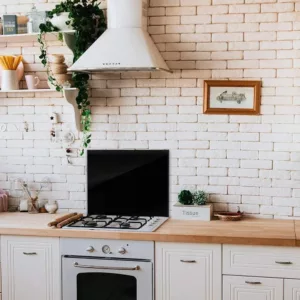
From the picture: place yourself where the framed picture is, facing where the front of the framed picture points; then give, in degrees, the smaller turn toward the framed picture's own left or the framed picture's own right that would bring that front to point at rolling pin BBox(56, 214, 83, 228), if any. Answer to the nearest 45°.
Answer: approximately 90° to the framed picture's own right

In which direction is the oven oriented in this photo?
toward the camera

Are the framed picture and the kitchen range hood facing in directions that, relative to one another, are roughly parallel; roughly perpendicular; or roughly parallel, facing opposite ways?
roughly parallel

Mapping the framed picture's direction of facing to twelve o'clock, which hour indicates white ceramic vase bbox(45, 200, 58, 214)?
The white ceramic vase is roughly at 3 o'clock from the framed picture.

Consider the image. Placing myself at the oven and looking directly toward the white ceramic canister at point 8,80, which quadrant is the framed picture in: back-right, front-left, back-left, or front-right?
back-right

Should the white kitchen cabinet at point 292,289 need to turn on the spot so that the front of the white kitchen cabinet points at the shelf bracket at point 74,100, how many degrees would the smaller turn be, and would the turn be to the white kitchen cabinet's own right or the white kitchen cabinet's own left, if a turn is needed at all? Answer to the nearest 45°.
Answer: approximately 90° to the white kitchen cabinet's own right

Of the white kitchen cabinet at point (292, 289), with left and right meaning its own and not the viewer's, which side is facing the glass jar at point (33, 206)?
right

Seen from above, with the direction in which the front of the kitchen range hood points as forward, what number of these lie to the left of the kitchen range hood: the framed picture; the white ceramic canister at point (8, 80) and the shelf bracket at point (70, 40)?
1

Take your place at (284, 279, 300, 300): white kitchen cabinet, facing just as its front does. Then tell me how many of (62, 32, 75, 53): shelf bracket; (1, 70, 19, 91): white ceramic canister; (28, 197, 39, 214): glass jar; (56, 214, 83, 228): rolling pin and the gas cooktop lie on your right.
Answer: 5

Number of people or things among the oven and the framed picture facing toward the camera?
2

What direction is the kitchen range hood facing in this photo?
toward the camera

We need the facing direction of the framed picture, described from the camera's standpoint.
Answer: facing the viewer
